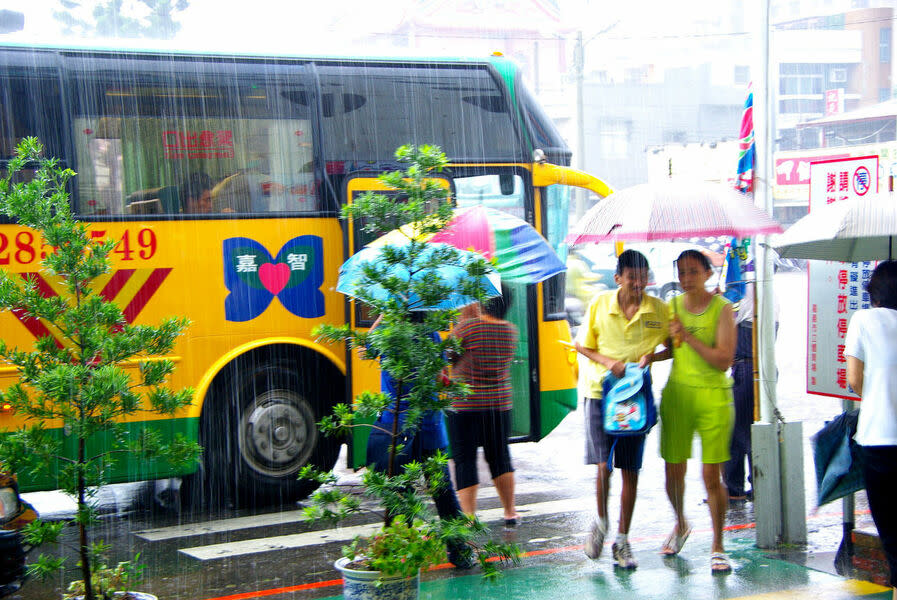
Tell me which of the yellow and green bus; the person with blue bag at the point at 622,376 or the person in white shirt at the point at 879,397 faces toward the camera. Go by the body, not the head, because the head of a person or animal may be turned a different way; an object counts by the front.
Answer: the person with blue bag at the point at 622,376

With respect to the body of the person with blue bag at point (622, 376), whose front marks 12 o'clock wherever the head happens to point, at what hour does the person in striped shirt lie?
The person in striped shirt is roughly at 4 o'clock from the person with blue bag.

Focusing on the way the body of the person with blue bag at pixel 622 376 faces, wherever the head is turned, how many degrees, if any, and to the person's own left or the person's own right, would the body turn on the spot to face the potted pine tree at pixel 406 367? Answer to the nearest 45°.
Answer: approximately 45° to the person's own right

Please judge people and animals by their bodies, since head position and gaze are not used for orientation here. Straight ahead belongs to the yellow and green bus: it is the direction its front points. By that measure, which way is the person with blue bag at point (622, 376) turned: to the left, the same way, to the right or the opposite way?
to the right

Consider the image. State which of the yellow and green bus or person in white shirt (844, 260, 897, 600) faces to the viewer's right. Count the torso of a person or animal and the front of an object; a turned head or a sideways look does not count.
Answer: the yellow and green bus

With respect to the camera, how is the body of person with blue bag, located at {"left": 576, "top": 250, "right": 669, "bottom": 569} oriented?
toward the camera

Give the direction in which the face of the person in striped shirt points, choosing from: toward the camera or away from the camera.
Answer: away from the camera

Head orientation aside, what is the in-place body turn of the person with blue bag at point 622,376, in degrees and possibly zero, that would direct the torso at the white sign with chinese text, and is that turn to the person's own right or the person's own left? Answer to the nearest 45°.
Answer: approximately 135° to the person's own left

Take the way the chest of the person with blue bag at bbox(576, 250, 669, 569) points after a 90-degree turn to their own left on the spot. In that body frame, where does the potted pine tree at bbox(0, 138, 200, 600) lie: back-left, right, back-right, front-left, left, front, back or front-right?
back-right

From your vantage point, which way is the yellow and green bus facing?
to the viewer's right

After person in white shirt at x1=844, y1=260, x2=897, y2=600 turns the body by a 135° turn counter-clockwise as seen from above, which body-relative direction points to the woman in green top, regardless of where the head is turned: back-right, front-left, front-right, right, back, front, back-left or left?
right

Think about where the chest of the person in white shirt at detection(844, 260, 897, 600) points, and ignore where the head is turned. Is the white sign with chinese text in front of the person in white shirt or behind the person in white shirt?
in front
